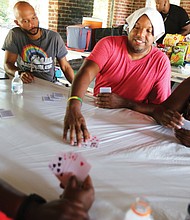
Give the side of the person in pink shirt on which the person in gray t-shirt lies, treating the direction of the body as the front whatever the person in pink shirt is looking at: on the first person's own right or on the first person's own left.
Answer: on the first person's own right

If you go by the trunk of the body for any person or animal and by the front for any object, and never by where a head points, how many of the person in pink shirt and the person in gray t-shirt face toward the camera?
2

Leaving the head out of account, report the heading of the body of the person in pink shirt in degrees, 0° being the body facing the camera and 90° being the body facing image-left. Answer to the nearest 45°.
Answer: approximately 0°

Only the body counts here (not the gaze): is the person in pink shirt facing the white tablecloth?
yes
